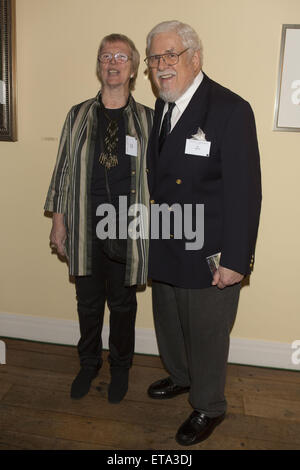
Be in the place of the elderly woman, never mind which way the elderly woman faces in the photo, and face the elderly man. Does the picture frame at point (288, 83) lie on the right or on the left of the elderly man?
left

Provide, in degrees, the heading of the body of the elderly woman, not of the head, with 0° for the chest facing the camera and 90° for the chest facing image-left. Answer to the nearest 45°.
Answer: approximately 0°

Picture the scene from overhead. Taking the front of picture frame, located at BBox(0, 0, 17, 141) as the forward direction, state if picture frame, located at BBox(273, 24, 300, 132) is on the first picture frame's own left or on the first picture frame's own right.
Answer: on the first picture frame's own left

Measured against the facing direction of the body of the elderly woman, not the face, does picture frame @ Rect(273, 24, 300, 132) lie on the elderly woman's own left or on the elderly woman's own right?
on the elderly woman's own left

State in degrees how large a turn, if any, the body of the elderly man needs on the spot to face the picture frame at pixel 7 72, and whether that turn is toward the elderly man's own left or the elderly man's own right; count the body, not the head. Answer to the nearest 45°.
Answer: approximately 90° to the elderly man's own right

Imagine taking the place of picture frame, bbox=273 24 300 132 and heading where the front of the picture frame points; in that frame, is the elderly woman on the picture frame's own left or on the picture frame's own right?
on the picture frame's own right

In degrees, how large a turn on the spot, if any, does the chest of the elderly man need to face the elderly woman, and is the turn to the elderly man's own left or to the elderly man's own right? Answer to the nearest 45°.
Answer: approximately 90° to the elderly man's own right

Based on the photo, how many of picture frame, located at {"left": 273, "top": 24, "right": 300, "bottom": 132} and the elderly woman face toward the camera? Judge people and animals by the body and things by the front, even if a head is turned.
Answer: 2
